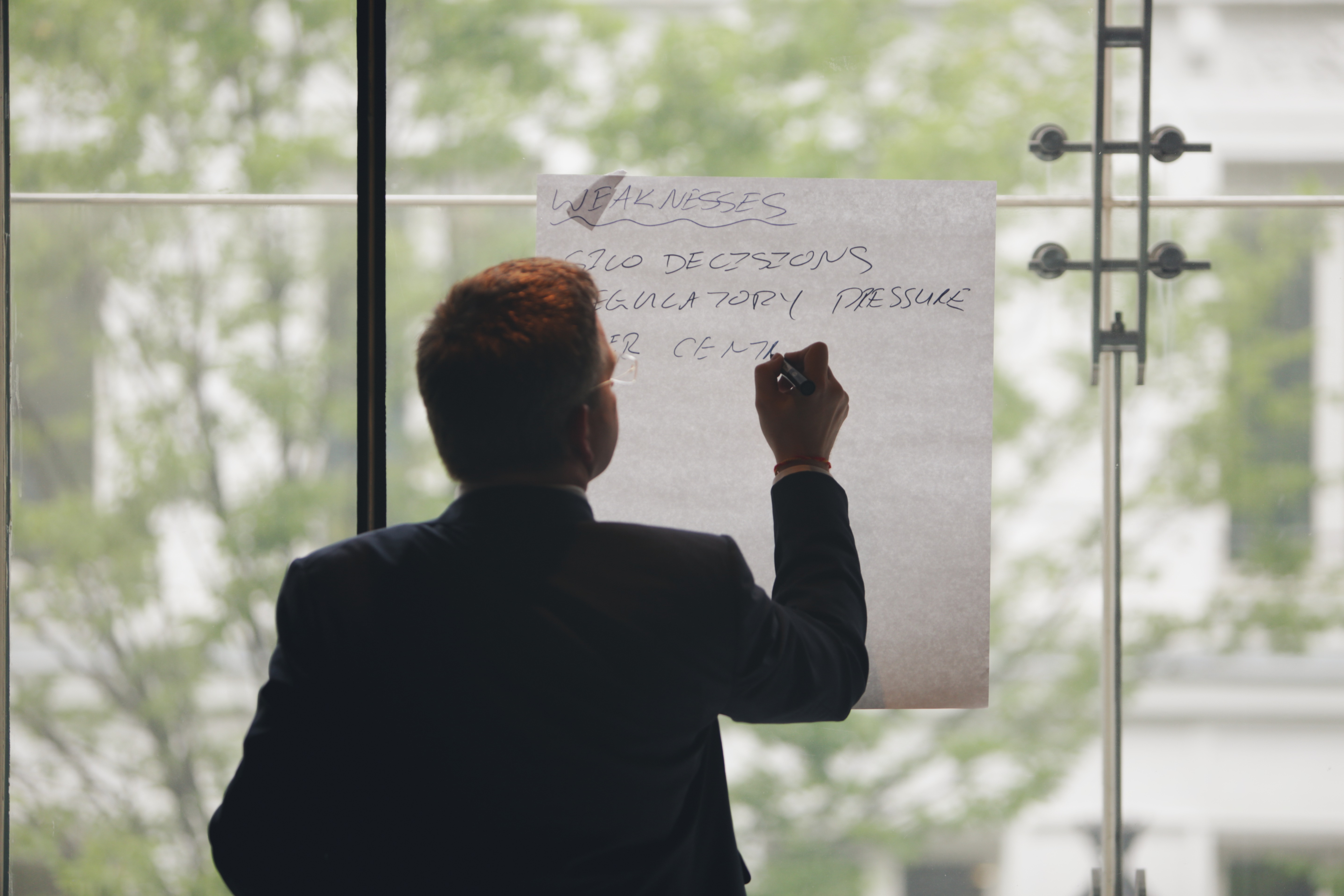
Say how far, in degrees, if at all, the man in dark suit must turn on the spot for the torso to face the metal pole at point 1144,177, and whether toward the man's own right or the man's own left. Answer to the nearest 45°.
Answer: approximately 45° to the man's own right

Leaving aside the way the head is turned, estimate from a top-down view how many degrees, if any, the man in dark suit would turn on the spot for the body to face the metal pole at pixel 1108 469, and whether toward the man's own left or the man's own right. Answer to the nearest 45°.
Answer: approximately 45° to the man's own right

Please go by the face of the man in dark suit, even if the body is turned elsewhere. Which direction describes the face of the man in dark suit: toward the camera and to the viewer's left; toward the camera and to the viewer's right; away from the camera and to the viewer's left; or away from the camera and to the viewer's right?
away from the camera and to the viewer's right

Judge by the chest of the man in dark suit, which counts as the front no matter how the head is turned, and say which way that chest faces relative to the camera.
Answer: away from the camera
